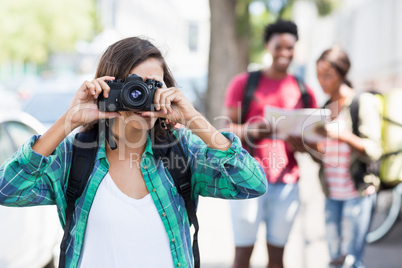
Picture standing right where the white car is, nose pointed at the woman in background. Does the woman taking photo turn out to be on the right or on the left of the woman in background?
right

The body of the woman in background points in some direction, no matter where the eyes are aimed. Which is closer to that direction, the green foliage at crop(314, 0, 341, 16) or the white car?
the white car

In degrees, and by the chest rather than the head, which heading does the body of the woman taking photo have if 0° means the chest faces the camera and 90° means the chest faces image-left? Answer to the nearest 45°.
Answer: approximately 0°

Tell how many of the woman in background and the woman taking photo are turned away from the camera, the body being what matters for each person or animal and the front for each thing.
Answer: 0

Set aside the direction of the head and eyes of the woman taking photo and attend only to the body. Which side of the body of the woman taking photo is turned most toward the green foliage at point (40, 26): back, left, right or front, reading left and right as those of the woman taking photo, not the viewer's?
back

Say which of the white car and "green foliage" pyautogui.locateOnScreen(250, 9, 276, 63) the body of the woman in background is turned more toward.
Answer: the white car

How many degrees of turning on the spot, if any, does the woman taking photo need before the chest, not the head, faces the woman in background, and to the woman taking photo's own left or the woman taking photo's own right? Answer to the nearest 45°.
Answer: approximately 135° to the woman taking photo's own left

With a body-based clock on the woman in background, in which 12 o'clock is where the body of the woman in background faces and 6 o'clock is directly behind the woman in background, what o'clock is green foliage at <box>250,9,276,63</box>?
The green foliage is roughly at 4 o'clock from the woman in background.

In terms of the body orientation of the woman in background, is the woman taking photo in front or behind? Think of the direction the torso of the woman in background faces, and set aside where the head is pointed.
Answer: in front
